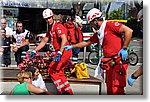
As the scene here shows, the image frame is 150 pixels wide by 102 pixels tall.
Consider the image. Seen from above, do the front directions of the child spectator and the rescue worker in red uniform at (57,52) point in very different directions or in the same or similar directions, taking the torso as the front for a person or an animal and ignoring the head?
very different directions

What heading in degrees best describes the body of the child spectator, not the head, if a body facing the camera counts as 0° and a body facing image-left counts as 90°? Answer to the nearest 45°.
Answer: approximately 225°

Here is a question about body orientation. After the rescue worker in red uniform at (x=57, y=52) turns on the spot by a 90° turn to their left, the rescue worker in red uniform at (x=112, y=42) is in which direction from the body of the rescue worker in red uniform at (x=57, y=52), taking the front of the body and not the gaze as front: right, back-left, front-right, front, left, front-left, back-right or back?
front-left

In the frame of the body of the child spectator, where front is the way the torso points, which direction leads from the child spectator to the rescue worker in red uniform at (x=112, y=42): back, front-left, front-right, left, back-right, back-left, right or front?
front-right
